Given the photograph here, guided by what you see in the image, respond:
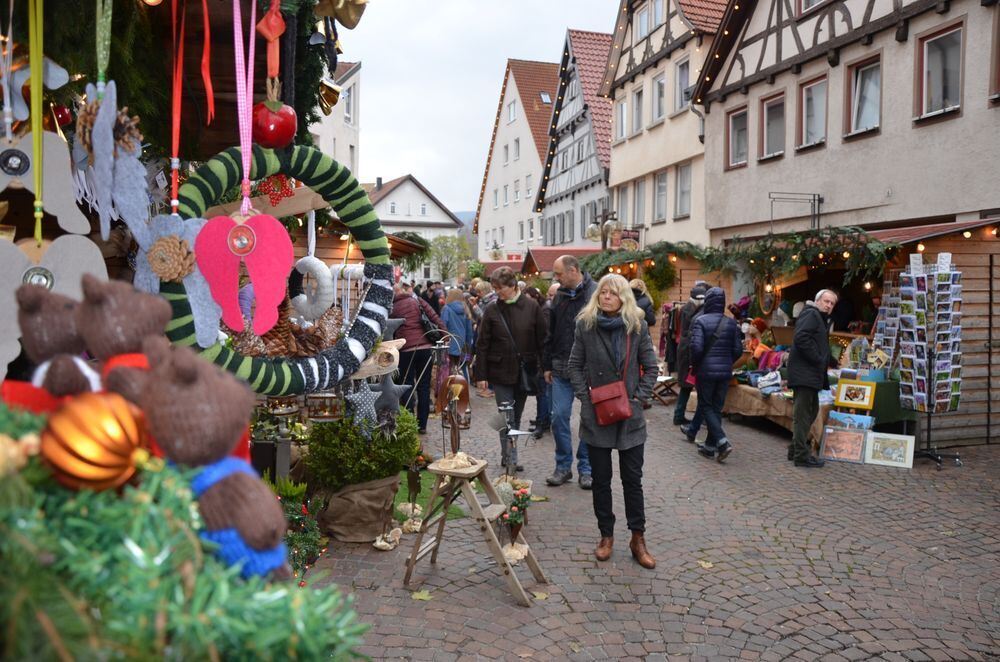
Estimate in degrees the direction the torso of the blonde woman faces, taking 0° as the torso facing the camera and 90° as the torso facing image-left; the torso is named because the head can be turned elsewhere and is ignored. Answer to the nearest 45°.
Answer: approximately 0°

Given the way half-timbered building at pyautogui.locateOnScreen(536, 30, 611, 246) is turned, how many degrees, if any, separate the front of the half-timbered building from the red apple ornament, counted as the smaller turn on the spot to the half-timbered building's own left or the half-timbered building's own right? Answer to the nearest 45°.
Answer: approximately 45° to the half-timbered building's own left

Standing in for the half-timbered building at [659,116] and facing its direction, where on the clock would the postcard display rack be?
The postcard display rack is roughly at 10 o'clock from the half-timbered building.
